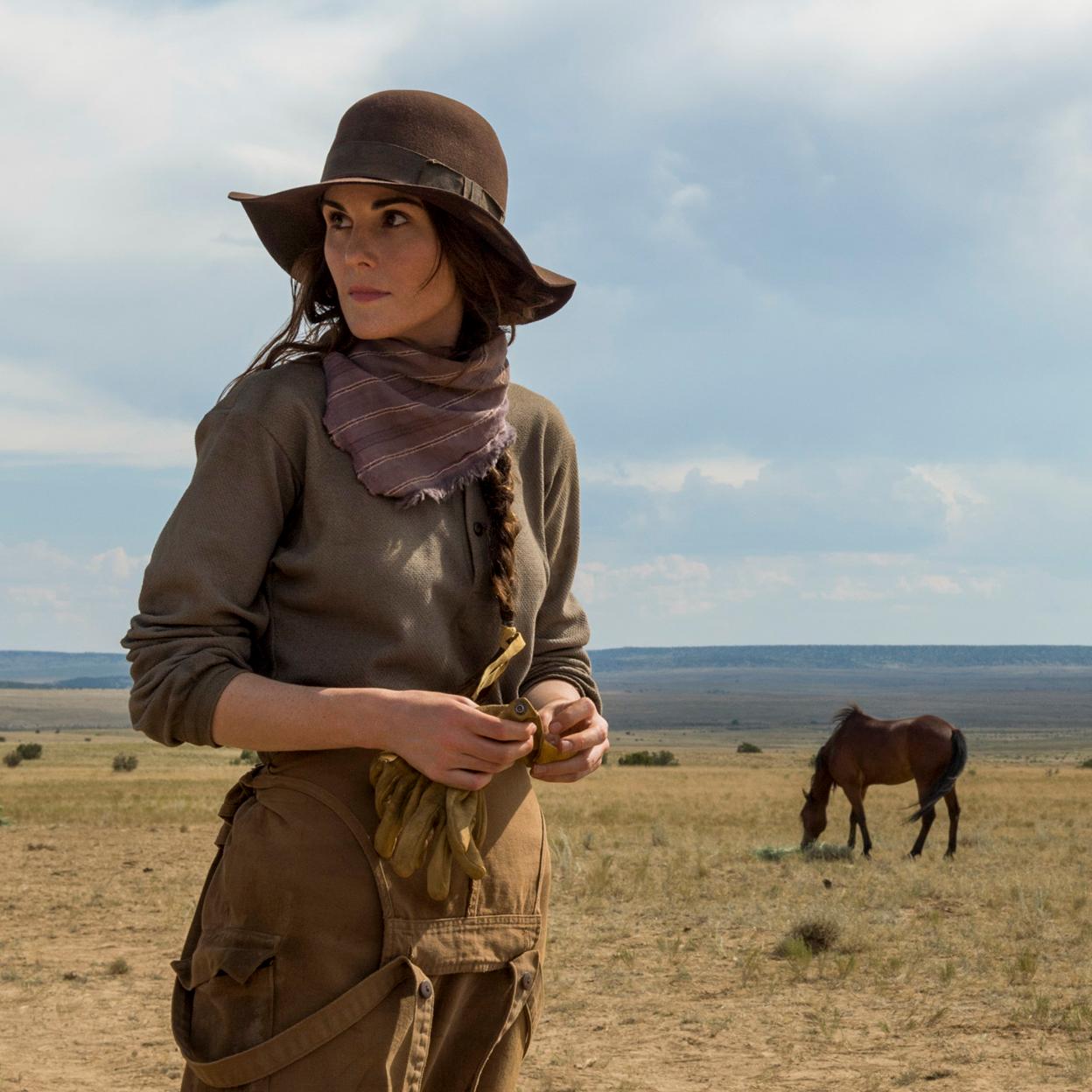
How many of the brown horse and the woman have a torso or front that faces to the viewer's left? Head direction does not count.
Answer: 1

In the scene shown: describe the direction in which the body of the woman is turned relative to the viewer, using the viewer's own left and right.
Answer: facing the viewer and to the right of the viewer

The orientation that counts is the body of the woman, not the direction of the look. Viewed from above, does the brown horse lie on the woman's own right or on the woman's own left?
on the woman's own left

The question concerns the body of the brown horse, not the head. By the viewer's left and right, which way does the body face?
facing to the left of the viewer

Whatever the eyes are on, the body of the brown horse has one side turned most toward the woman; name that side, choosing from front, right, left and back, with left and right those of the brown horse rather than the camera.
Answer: left

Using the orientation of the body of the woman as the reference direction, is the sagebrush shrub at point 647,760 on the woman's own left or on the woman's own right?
on the woman's own left

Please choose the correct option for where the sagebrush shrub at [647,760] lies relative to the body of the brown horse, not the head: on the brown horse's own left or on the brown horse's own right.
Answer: on the brown horse's own right
